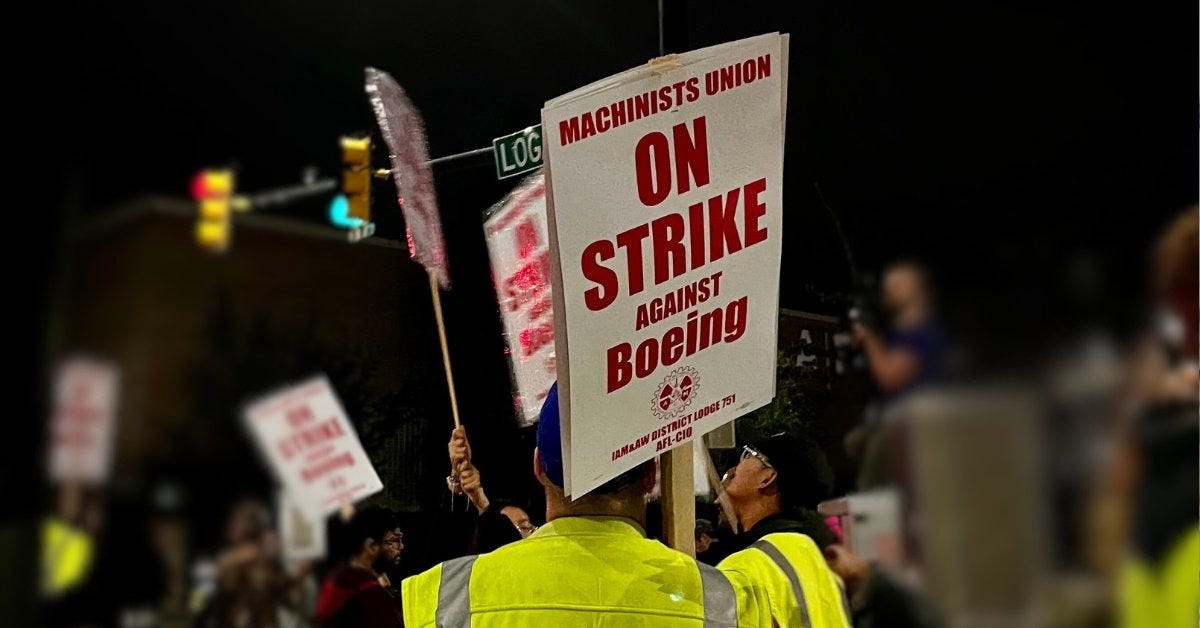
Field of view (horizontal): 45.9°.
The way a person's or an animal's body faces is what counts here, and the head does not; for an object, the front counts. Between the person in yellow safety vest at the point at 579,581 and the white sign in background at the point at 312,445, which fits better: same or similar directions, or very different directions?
very different directions

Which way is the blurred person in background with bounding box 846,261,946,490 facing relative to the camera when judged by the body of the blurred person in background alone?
to the viewer's left

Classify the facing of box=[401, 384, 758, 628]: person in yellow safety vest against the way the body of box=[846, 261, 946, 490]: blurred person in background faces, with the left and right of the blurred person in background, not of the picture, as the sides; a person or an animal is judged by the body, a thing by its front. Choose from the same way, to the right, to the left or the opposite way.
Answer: to the right

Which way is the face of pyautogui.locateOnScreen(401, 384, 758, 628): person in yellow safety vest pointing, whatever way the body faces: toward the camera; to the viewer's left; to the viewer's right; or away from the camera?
away from the camera

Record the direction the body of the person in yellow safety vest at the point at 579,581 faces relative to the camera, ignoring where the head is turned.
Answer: away from the camera
